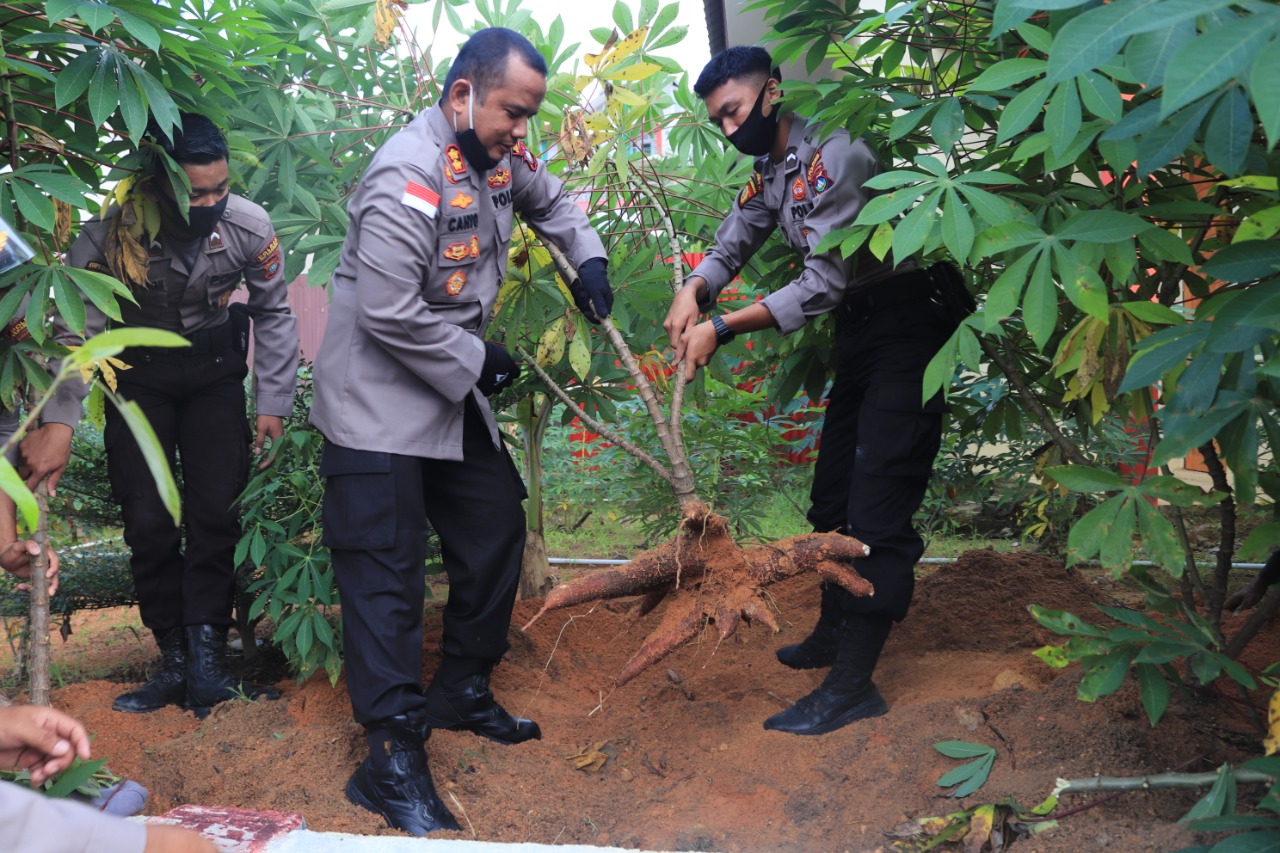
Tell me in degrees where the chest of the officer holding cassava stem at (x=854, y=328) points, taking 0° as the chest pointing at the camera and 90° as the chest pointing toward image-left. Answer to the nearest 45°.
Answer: approximately 45°

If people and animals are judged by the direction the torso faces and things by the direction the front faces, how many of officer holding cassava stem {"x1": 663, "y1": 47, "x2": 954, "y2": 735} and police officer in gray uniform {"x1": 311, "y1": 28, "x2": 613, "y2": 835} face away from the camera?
0

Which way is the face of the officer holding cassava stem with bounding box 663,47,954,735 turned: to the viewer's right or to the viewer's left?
to the viewer's left

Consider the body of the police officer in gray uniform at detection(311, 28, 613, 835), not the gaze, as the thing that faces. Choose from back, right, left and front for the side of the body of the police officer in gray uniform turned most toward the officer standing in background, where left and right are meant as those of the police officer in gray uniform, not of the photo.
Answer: back

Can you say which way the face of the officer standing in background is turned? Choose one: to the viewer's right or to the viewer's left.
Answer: to the viewer's right

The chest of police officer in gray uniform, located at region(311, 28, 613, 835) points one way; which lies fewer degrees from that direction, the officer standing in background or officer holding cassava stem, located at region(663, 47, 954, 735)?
the officer holding cassava stem

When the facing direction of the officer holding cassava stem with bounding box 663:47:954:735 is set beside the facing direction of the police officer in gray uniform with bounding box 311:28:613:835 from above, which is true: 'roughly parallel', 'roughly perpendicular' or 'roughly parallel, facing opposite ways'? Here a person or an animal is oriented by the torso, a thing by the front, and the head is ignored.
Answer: roughly perpendicular

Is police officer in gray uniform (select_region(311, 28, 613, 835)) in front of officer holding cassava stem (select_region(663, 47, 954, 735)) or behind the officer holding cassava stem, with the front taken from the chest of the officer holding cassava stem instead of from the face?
in front

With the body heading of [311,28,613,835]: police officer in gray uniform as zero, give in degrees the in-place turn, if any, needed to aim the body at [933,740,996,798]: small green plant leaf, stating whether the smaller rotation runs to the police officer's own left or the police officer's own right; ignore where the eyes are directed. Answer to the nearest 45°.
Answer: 0° — they already face it

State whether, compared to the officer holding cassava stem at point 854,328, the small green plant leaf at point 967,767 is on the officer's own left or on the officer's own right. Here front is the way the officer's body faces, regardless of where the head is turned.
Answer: on the officer's own left
